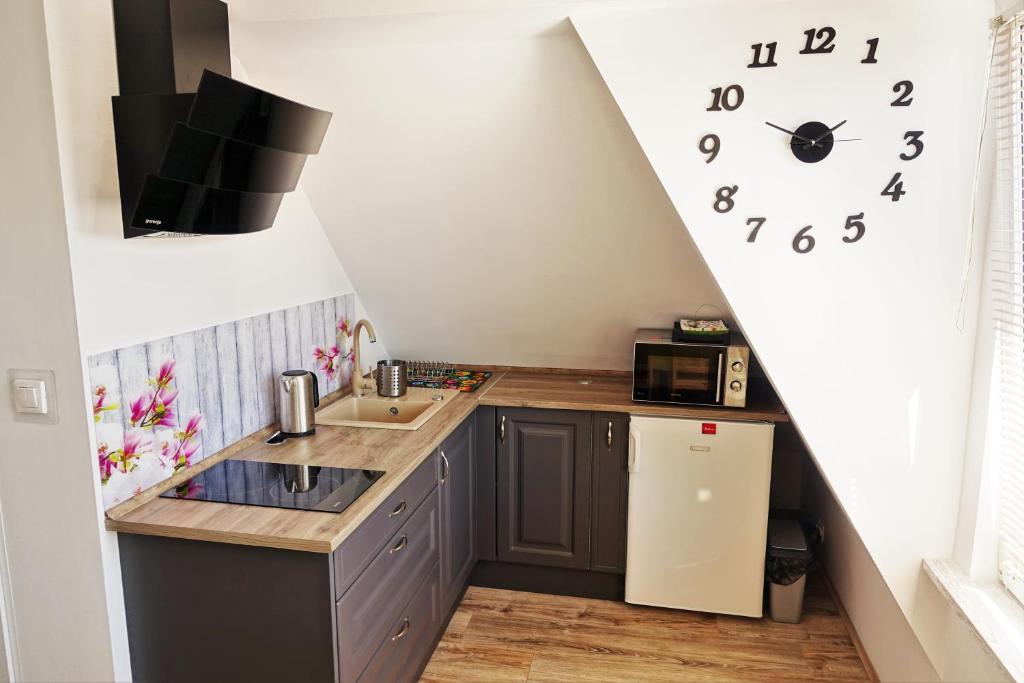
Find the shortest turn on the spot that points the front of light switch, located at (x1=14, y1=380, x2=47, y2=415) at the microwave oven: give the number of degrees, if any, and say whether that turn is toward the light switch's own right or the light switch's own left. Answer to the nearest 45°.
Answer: approximately 90° to the light switch's own left

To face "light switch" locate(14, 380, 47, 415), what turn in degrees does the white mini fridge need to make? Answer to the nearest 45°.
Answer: approximately 45° to its right

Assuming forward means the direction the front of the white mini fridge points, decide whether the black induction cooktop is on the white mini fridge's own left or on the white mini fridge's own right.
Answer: on the white mini fridge's own right

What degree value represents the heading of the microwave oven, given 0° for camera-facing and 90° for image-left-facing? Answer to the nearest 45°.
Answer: approximately 0°
